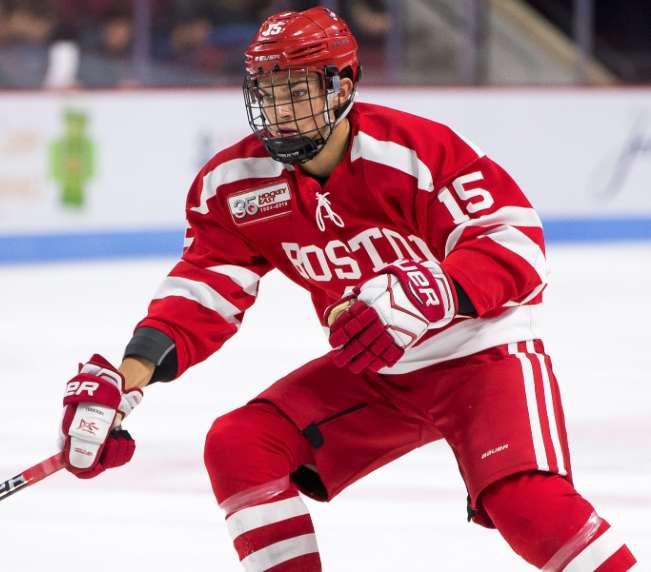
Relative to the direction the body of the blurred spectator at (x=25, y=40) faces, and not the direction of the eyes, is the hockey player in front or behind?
in front

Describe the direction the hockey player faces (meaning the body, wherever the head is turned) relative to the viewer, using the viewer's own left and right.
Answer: facing the viewer and to the left of the viewer

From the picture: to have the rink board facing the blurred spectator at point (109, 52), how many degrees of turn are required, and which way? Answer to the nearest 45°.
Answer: approximately 135° to its right

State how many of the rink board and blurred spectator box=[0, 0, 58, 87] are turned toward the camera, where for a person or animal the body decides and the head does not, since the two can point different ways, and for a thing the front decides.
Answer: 2

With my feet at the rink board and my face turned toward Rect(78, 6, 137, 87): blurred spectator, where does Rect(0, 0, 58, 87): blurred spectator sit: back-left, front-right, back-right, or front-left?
front-left

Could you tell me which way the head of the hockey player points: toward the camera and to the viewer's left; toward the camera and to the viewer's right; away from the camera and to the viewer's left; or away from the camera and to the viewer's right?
toward the camera and to the viewer's left

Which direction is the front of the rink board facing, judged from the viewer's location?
facing the viewer

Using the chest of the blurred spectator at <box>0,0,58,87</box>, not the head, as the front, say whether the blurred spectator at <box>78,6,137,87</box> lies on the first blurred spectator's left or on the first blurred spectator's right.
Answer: on the first blurred spectator's left

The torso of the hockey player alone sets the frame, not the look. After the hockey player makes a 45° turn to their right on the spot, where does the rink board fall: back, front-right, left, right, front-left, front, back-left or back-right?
right

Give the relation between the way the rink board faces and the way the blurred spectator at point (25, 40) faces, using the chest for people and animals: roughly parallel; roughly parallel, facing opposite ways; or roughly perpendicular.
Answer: roughly parallel

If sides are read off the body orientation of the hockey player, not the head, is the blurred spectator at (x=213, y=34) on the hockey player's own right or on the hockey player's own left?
on the hockey player's own right

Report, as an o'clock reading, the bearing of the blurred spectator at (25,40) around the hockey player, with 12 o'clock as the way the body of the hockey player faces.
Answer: The blurred spectator is roughly at 4 o'clock from the hockey player.
